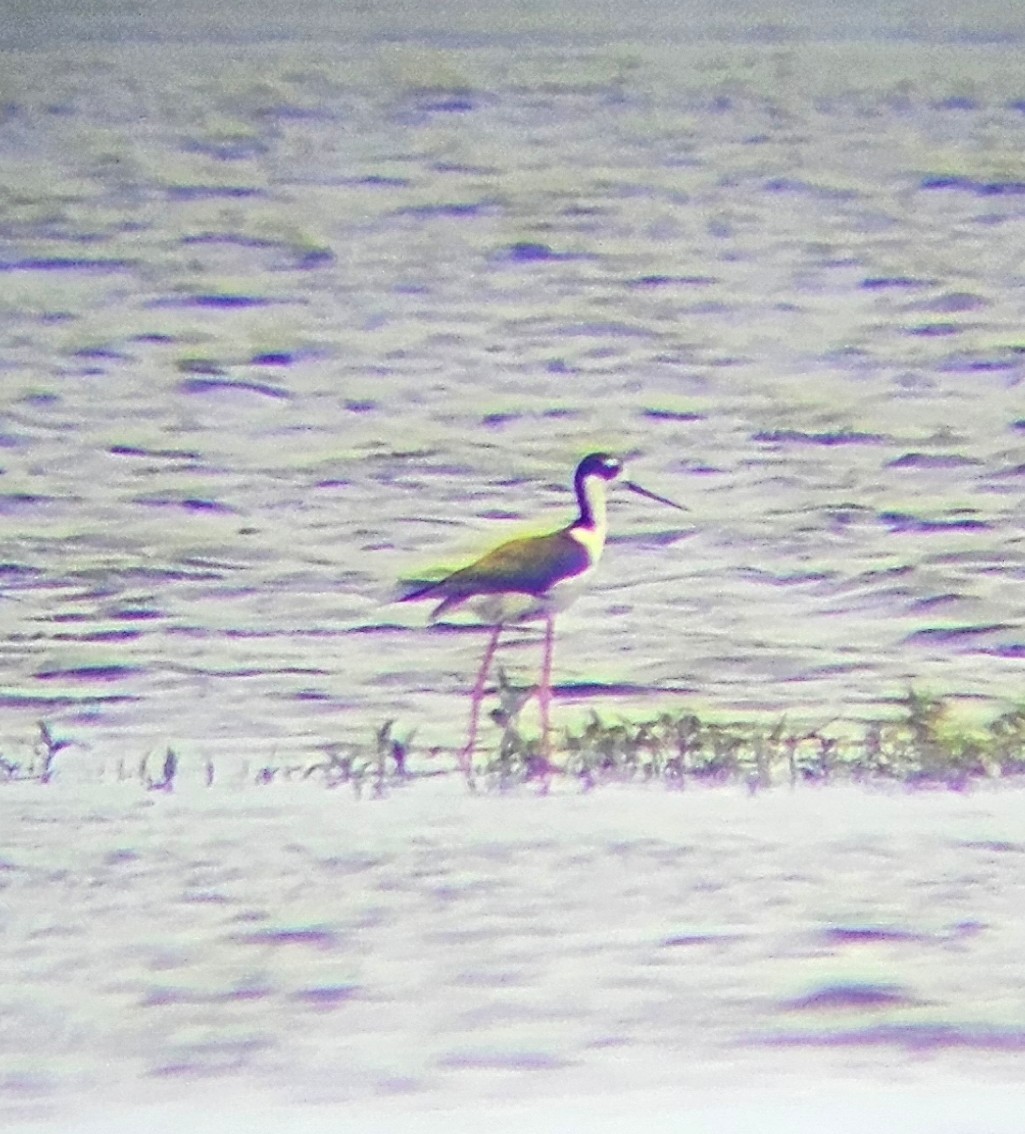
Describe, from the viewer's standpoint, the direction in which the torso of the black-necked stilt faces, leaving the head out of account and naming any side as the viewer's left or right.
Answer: facing to the right of the viewer
